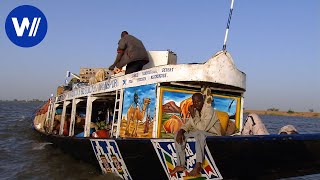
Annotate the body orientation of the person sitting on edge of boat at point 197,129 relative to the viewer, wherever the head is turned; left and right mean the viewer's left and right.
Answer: facing the viewer and to the left of the viewer

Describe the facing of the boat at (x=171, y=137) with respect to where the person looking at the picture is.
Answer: facing the viewer and to the right of the viewer

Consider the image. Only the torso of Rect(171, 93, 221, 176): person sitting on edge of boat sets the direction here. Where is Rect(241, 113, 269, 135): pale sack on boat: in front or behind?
behind

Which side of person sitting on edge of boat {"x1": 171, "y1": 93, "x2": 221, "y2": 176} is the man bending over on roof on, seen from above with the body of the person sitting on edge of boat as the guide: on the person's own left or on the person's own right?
on the person's own right
